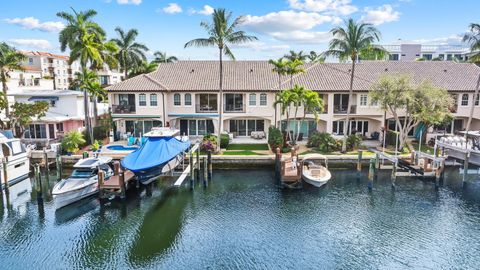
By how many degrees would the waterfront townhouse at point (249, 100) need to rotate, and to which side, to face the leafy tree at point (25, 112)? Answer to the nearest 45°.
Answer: approximately 90° to its right

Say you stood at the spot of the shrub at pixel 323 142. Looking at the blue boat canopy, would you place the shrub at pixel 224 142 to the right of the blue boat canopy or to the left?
right

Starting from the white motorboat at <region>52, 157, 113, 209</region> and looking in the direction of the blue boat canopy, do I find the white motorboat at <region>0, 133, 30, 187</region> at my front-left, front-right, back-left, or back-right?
back-left

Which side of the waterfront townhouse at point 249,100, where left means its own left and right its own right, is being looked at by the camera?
front

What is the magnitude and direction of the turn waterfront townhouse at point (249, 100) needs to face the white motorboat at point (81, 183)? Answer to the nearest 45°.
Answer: approximately 45° to its right

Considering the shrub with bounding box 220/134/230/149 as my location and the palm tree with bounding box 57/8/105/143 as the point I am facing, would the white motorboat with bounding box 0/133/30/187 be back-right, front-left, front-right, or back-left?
front-left

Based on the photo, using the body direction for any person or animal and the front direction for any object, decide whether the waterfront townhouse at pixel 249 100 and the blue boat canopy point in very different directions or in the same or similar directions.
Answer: same or similar directions

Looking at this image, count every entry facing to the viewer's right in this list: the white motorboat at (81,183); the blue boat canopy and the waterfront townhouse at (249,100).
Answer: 0

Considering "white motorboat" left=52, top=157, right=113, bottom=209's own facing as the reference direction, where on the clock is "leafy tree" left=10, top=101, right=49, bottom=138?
The leafy tree is roughly at 4 o'clock from the white motorboat.

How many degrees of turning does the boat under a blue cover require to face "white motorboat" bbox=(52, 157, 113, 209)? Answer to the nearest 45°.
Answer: approximately 45° to its right

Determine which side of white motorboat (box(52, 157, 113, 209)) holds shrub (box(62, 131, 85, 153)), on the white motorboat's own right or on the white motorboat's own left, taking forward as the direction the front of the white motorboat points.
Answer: on the white motorboat's own right

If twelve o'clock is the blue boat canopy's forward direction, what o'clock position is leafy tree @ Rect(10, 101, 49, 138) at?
The leafy tree is roughly at 3 o'clock from the blue boat canopy.

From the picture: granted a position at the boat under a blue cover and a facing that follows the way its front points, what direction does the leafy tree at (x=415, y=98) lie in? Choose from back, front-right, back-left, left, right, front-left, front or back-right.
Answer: back-left
